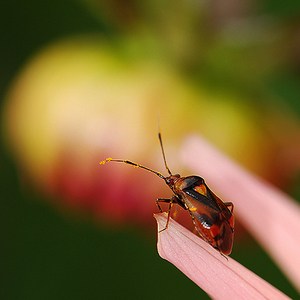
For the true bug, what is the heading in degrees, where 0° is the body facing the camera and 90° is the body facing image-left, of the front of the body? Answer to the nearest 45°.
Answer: approximately 135°
